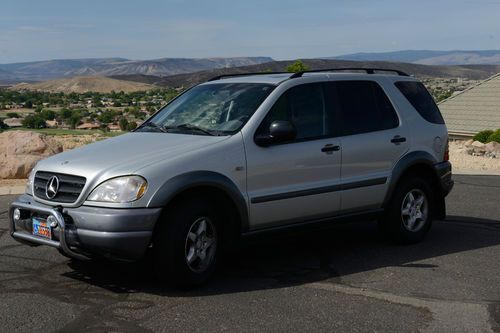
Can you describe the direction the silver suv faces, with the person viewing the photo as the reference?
facing the viewer and to the left of the viewer

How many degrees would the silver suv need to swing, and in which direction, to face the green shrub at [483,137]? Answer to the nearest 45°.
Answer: approximately 180°

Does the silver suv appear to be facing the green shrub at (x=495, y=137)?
no
